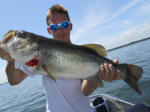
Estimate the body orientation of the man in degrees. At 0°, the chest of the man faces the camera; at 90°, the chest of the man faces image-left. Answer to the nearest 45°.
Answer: approximately 0°

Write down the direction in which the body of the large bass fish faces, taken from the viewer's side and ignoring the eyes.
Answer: to the viewer's left
